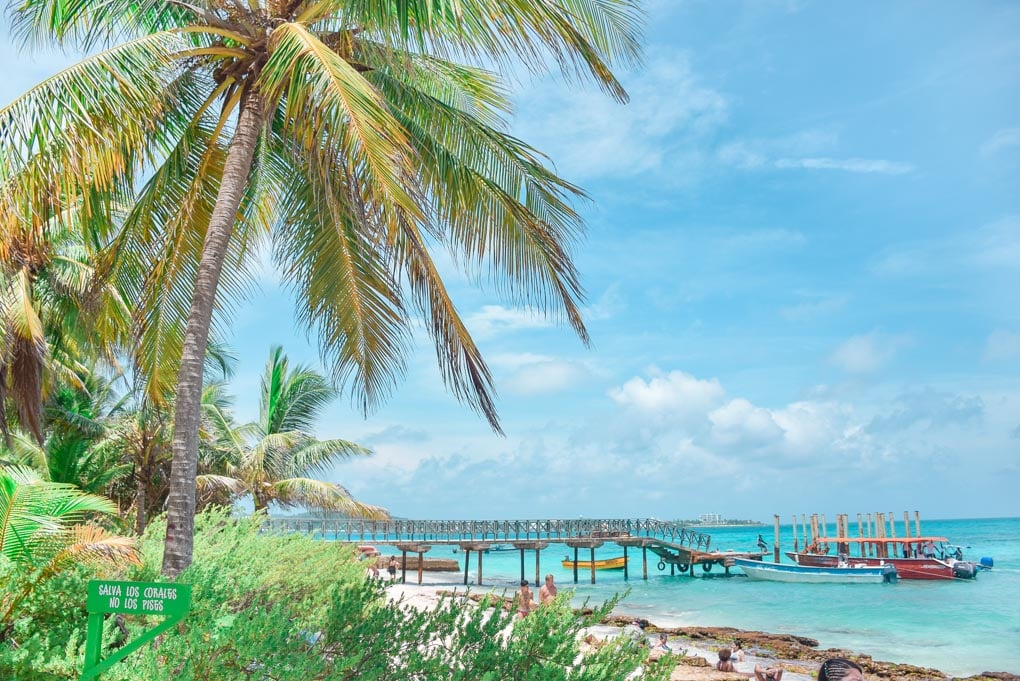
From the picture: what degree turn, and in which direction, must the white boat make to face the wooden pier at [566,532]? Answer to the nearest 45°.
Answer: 0° — it already faces it

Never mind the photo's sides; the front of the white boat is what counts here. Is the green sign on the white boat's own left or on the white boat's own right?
on the white boat's own left

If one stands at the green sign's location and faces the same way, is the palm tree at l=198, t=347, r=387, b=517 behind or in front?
behind

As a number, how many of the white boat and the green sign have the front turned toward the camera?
1

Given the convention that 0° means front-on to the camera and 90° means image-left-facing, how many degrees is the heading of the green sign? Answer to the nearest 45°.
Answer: approximately 0°

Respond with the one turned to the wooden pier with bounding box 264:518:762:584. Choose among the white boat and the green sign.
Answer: the white boat

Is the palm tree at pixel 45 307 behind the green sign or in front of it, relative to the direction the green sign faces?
behind

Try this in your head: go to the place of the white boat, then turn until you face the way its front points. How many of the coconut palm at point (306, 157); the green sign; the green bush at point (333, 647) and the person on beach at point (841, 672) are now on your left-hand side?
4

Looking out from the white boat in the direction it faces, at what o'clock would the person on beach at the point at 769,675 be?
The person on beach is roughly at 9 o'clock from the white boat.

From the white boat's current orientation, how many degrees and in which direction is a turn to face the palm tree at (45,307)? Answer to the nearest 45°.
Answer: approximately 90° to its left

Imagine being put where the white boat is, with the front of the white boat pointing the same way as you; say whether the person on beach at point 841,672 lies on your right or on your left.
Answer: on your left

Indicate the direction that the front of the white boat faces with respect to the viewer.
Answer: facing to the left of the viewer

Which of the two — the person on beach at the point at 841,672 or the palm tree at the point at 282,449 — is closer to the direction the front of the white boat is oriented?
the palm tree
